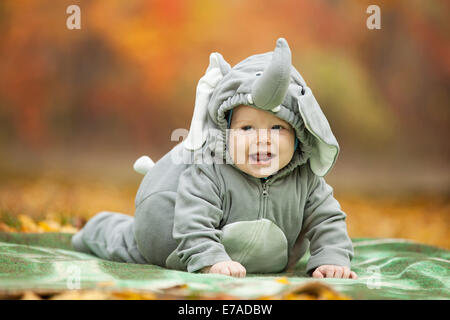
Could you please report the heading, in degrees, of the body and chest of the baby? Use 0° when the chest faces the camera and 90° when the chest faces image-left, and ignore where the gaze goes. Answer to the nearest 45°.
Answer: approximately 315°
